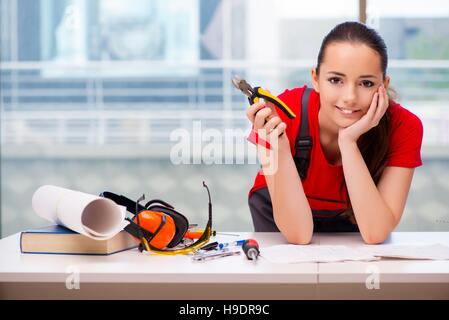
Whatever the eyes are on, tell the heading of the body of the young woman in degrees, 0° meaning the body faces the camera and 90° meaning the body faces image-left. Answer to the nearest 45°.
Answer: approximately 0°
